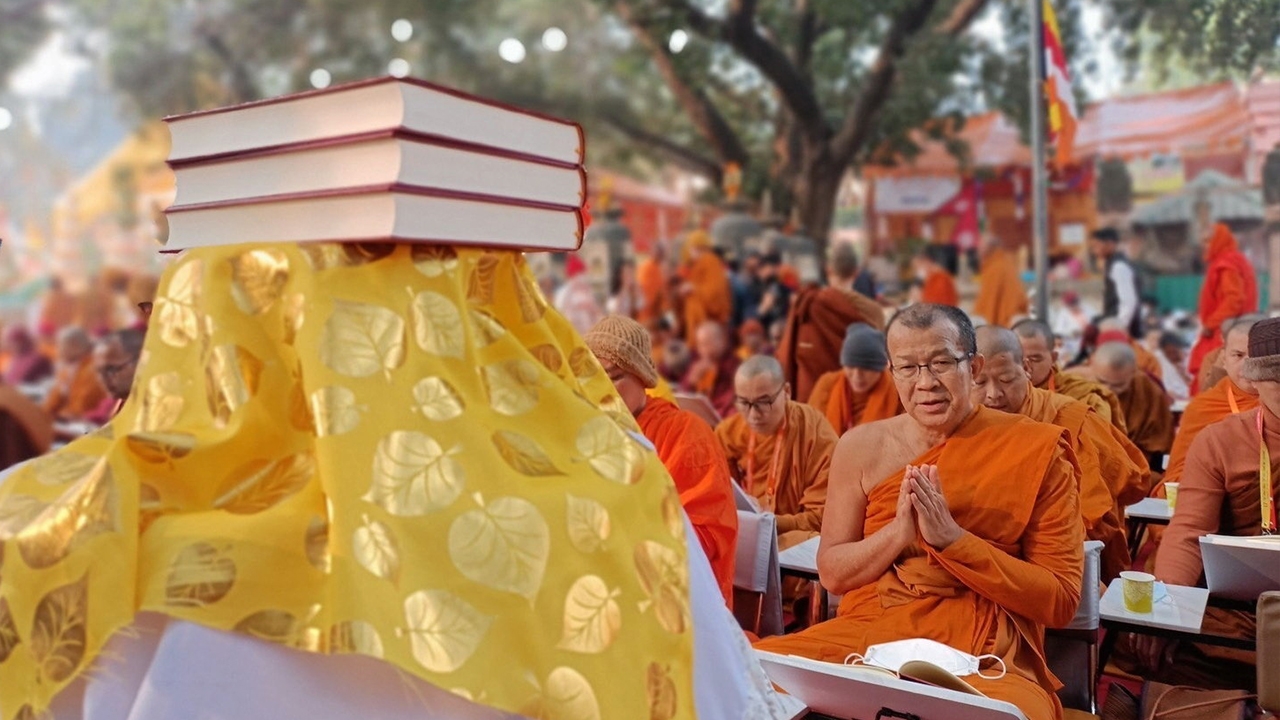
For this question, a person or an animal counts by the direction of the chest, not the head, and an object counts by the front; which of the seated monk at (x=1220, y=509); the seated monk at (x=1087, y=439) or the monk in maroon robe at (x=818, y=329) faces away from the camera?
the monk in maroon robe at (x=818, y=329)

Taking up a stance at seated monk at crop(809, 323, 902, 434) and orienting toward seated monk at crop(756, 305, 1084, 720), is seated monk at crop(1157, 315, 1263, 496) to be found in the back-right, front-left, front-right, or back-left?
front-left

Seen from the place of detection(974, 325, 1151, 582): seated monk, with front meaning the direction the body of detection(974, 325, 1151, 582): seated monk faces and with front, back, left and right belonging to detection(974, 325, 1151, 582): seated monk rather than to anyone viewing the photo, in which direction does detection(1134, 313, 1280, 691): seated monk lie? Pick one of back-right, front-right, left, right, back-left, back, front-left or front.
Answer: left

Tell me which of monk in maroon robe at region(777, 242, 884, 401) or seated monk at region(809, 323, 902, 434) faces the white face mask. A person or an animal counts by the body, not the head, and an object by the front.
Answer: seated monk at region(809, 323, 902, 434)

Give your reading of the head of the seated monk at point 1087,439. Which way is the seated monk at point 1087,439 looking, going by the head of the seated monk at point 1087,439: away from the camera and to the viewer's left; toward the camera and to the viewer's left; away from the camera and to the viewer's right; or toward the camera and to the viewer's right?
toward the camera and to the viewer's left

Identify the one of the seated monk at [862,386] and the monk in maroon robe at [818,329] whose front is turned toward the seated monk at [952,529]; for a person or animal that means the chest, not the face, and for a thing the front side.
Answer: the seated monk at [862,386]

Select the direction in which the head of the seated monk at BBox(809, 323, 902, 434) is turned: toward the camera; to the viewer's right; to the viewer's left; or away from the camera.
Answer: toward the camera

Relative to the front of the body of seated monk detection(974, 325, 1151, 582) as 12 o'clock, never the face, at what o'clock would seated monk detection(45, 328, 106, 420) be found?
seated monk detection(45, 328, 106, 420) is roughly at 2 o'clock from seated monk detection(974, 325, 1151, 582).

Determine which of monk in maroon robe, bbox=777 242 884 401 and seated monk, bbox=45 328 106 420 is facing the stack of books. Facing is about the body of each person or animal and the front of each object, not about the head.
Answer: seated monk, bbox=45 328 106 420

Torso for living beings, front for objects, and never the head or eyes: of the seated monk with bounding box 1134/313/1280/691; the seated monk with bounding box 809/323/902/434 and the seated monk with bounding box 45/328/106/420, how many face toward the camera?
3

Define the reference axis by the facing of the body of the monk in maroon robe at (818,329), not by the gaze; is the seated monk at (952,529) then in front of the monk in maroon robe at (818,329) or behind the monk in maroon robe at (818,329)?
behind

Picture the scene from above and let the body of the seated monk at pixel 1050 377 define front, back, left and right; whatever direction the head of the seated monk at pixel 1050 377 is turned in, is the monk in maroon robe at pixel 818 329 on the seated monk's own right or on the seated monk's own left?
on the seated monk's own right

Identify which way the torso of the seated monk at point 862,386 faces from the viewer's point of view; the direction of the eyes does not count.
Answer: toward the camera

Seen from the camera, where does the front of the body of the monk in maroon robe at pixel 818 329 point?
away from the camera

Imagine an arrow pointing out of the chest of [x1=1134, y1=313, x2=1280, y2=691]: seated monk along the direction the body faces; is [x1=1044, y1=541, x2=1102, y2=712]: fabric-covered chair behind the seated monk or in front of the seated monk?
in front

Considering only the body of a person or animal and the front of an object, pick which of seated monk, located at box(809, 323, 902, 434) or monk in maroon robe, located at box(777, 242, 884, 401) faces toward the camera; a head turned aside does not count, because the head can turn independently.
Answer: seated monk, located at box(809, 323, 902, 434)

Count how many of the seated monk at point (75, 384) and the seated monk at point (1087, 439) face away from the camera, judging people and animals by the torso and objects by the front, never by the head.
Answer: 0

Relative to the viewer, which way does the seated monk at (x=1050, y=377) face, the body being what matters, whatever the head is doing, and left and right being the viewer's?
facing the viewer and to the left of the viewer

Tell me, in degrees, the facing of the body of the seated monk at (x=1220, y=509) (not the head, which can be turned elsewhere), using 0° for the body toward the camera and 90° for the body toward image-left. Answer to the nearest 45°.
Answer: approximately 0°
